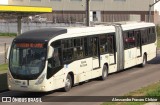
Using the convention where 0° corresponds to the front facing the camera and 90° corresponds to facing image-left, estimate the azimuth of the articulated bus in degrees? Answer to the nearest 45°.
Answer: approximately 45°
